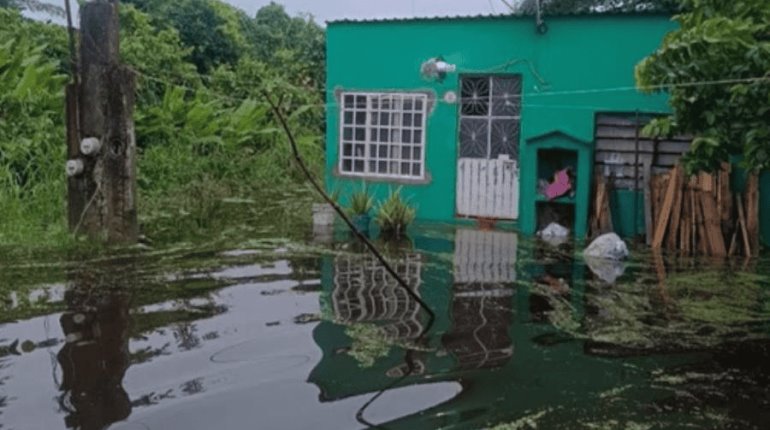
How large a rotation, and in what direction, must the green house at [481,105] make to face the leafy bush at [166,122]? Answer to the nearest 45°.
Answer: approximately 90° to its right

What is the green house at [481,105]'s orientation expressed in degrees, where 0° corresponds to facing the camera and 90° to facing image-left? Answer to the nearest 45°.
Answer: approximately 0°

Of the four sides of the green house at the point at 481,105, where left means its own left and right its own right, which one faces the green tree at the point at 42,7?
right

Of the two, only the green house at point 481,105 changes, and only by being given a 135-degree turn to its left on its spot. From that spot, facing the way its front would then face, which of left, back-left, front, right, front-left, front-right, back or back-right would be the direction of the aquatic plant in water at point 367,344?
back-right

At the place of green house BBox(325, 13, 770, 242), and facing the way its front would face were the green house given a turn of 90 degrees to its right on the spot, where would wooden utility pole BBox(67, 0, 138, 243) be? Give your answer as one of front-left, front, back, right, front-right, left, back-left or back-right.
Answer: front-left
